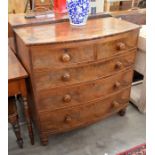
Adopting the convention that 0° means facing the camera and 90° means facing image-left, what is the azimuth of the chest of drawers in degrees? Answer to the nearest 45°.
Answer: approximately 315°

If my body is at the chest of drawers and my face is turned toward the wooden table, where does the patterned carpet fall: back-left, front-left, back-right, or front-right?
back-left

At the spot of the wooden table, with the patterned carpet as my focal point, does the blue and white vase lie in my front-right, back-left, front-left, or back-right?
front-left
